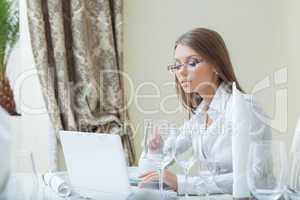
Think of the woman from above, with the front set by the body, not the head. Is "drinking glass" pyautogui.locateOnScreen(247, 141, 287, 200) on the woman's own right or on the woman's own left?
on the woman's own left

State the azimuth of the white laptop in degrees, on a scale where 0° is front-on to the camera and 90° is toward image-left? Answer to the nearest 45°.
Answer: approximately 225°

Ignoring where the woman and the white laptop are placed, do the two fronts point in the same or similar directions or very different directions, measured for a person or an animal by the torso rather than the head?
very different directions

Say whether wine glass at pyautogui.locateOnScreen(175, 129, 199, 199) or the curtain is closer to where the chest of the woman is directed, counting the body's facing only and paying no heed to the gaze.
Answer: the wine glass

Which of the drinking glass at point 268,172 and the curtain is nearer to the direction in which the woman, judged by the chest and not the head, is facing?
the drinking glass

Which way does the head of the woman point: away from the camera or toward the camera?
toward the camera

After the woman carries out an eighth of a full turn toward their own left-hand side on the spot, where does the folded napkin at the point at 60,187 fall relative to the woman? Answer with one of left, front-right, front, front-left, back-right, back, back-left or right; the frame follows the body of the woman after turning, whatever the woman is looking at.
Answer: front-right

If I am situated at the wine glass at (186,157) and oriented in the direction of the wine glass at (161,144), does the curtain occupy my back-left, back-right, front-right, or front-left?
front-right

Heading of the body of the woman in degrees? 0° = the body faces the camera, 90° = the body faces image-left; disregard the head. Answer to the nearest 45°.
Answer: approximately 45°

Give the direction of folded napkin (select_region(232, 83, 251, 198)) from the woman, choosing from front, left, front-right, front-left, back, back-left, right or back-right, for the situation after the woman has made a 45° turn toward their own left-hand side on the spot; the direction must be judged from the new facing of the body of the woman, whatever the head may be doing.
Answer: front

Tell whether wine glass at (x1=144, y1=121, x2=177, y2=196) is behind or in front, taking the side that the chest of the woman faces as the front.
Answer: in front

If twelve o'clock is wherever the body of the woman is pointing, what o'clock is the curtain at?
The curtain is roughly at 3 o'clock from the woman.
